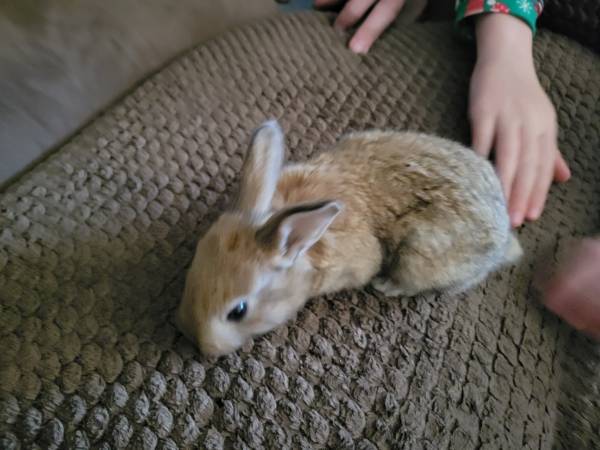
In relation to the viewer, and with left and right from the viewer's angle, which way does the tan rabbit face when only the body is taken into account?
facing the viewer and to the left of the viewer
